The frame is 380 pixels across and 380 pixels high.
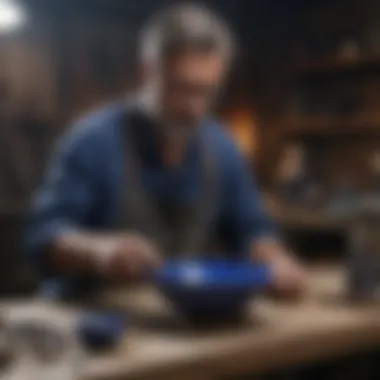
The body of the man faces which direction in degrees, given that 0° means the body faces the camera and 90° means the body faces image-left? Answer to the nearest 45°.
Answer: approximately 315°
